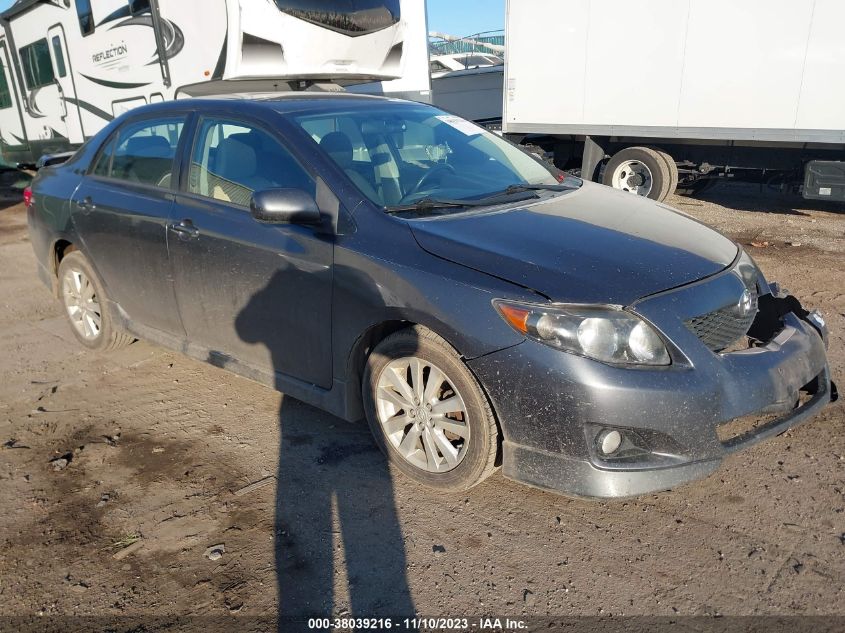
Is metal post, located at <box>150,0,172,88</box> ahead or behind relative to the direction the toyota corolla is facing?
behind

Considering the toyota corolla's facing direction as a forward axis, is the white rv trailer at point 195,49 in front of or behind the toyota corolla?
behind

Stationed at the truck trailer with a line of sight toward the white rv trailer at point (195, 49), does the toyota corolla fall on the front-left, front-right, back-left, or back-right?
front-left

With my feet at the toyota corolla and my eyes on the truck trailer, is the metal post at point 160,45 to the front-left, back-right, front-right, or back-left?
front-left

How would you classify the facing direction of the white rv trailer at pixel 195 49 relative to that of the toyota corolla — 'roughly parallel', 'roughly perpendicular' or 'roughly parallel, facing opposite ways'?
roughly parallel

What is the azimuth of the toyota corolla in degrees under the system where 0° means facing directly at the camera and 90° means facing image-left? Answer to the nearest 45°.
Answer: approximately 315°

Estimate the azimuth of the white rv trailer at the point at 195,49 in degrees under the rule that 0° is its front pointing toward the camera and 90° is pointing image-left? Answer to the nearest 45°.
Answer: approximately 315°

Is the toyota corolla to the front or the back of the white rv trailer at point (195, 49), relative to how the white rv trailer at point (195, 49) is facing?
to the front

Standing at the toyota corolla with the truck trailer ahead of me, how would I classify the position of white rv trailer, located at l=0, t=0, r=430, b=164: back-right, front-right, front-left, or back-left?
front-left

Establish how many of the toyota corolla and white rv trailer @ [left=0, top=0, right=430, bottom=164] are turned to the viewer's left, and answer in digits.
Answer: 0

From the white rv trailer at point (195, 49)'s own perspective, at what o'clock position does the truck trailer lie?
The truck trailer is roughly at 11 o'clock from the white rv trailer.
